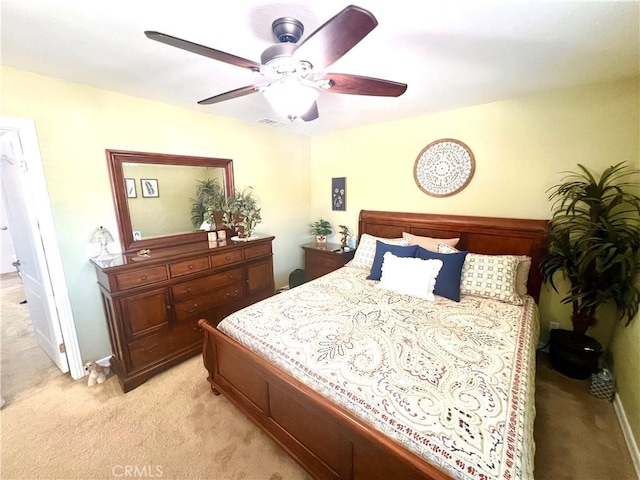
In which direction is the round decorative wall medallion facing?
toward the camera

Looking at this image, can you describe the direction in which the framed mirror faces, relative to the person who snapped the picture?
facing the viewer and to the right of the viewer

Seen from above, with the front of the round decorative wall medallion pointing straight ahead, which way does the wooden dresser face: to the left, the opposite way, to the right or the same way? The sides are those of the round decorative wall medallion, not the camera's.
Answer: to the left

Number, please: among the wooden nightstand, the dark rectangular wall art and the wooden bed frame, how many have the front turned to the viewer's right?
0

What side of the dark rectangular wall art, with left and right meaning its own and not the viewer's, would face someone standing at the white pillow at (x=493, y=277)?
left

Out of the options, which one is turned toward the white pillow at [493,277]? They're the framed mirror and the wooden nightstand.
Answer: the framed mirror

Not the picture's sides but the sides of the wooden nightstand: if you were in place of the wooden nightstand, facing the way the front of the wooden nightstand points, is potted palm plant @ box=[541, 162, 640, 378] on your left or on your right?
on your left

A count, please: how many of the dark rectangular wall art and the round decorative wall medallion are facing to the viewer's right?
0

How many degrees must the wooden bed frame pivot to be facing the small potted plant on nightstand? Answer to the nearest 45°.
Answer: approximately 135° to its right

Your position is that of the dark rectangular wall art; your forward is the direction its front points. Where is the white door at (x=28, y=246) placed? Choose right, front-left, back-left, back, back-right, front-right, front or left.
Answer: front

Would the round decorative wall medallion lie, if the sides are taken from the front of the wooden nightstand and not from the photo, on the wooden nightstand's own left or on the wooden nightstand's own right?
on the wooden nightstand's own left

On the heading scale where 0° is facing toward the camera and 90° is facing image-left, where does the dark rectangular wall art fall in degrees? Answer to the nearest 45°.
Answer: approximately 45°

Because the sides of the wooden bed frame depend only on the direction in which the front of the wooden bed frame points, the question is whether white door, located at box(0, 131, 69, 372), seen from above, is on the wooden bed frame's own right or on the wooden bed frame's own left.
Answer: on the wooden bed frame's own right

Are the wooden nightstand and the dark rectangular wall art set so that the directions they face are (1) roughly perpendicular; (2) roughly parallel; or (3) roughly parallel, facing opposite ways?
roughly parallel

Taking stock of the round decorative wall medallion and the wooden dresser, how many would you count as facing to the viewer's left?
0

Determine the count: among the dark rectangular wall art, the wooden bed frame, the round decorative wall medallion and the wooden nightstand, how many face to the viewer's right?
0

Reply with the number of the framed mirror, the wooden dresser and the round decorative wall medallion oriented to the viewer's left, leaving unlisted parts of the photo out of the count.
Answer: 0

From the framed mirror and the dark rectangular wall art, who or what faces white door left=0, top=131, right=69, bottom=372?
the dark rectangular wall art
